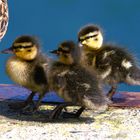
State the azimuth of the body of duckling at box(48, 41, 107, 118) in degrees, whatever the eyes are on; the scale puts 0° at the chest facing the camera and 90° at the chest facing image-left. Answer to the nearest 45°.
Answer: approximately 90°

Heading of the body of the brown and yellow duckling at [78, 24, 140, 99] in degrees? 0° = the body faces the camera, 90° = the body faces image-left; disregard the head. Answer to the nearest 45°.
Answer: approximately 90°

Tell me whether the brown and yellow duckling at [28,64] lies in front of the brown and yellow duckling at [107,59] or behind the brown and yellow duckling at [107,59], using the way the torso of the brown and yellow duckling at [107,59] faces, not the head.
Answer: in front

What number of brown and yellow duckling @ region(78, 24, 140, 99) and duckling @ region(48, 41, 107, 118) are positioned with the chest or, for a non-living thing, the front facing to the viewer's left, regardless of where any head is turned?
2
